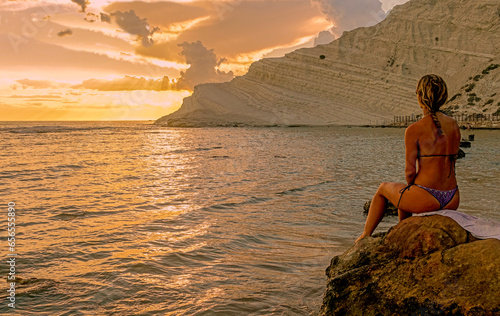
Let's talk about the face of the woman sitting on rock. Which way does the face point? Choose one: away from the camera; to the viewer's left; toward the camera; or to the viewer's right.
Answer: away from the camera

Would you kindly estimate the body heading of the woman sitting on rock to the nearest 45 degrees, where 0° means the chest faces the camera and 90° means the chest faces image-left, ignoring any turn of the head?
approximately 135°
